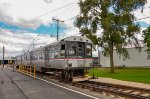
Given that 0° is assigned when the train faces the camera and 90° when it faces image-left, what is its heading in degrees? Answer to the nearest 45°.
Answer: approximately 315°

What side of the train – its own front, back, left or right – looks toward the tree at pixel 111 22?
left

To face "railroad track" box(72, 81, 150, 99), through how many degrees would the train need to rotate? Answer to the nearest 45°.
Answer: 0° — it already faces it

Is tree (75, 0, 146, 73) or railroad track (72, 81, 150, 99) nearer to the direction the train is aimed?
the railroad track
